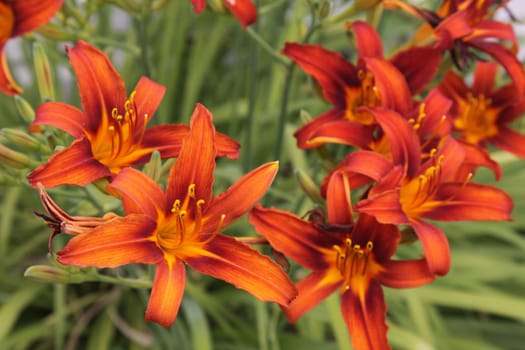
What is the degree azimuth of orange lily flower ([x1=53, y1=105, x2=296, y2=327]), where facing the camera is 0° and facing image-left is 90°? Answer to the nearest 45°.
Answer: approximately 0°

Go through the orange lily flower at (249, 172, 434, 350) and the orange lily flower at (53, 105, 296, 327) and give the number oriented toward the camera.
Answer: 2
